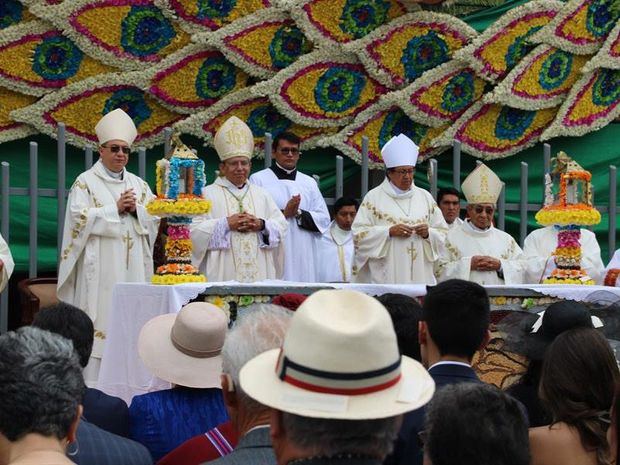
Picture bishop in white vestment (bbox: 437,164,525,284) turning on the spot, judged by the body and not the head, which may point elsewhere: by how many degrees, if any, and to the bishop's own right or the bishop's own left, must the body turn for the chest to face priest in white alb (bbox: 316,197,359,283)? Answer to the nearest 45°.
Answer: approximately 90° to the bishop's own right

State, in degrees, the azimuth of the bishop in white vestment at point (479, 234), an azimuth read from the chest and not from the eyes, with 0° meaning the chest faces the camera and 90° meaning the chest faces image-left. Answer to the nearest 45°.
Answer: approximately 0°

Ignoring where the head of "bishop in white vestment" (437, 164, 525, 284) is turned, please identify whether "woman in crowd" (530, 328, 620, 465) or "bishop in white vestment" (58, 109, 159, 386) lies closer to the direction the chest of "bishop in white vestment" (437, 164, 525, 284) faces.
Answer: the woman in crowd

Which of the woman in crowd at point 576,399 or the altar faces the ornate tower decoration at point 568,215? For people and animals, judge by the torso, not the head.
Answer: the woman in crowd

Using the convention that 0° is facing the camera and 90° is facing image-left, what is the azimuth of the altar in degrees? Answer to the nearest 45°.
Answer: approximately 0°

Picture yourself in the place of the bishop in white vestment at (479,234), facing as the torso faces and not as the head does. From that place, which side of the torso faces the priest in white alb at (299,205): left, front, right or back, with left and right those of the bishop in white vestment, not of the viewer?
right

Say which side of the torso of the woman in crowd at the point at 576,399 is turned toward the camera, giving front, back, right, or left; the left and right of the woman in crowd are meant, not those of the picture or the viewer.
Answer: back

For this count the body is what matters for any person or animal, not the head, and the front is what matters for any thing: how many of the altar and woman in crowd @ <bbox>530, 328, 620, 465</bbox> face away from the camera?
1
